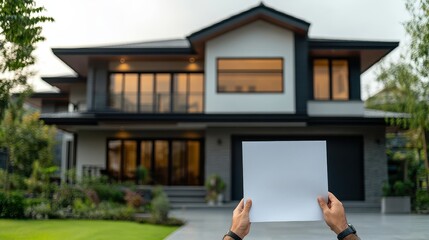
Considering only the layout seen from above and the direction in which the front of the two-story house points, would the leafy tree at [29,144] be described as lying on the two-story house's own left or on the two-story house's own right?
on the two-story house's own right

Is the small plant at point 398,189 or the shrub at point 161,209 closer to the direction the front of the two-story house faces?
the shrub

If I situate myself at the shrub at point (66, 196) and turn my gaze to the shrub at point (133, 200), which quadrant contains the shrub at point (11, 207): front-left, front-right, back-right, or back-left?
back-right

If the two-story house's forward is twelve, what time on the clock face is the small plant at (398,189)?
The small plant is roughly at 10 o'clock from the two-story house.

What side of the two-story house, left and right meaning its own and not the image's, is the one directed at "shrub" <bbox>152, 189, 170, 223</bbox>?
front

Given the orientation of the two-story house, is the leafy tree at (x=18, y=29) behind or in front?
in front

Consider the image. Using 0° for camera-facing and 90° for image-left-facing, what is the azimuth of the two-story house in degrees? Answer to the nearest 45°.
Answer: approximately 0°

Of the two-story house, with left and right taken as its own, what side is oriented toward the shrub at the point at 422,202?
left

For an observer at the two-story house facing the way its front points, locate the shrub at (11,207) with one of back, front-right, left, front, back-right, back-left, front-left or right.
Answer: front-right
